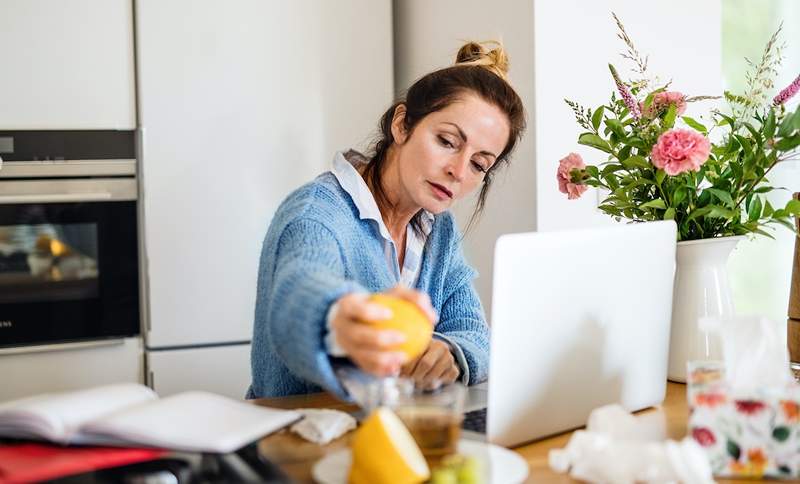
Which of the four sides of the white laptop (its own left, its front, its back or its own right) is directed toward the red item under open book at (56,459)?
left

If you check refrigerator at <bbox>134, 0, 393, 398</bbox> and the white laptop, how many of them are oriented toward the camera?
1

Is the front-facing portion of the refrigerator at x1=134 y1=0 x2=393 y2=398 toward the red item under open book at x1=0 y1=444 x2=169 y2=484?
yes

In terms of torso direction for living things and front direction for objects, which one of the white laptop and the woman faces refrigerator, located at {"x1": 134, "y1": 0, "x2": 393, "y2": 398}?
the white laptop

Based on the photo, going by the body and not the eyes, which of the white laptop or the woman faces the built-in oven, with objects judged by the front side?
the white laptop

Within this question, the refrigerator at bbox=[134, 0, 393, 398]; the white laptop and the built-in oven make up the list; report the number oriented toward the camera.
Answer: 2
